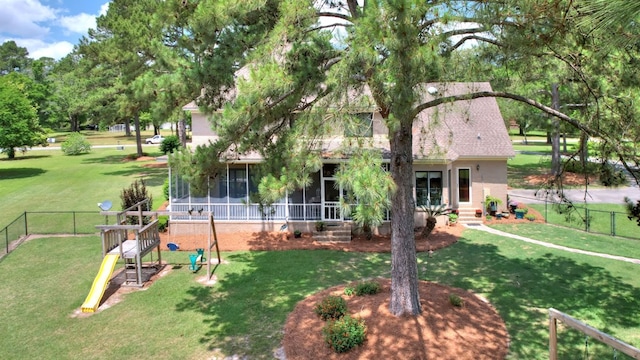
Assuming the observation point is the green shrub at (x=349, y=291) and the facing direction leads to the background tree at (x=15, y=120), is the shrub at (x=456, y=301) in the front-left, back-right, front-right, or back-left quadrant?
back-right

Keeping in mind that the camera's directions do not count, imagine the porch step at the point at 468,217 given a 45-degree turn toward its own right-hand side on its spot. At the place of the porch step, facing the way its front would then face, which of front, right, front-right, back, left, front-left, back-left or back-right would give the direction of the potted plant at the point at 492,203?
back

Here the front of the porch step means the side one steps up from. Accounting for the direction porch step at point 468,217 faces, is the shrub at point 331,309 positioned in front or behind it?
in front

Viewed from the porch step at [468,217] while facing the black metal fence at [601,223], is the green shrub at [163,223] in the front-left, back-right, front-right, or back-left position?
back-right

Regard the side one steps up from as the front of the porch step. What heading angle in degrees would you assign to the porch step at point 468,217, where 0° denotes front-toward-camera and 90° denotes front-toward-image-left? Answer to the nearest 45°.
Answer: approximately 0°
